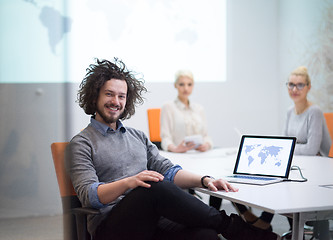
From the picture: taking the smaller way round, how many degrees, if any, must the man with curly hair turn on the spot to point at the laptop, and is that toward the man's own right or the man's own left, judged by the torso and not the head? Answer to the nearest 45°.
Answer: approximately 90° to the man's own left

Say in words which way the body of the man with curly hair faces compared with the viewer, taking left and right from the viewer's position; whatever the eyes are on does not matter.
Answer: facing the viewer and to the right of the viewer

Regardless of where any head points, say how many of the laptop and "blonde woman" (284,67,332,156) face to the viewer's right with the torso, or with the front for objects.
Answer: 0

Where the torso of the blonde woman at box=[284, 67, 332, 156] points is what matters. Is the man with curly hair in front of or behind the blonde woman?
in front

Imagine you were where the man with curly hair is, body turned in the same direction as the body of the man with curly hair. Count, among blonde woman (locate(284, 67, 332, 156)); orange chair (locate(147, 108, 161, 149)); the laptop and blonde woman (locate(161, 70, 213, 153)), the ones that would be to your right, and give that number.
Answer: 0

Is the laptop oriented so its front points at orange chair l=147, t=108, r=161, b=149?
no

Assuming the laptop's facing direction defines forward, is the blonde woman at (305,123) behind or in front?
behind

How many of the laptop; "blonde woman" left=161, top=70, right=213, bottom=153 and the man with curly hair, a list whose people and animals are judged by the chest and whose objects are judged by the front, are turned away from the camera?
0

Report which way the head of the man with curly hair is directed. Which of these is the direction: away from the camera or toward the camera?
toward the camera

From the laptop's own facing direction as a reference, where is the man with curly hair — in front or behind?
in front

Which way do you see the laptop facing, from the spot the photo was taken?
facing the viewer and to the left of the viewer

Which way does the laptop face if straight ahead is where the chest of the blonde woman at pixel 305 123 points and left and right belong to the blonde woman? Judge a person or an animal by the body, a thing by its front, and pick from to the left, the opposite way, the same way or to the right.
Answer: the same way

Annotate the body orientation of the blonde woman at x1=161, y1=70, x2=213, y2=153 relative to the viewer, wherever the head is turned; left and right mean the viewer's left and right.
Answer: facing the viewer

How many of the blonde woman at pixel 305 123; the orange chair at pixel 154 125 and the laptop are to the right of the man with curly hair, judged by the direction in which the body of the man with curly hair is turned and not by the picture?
0

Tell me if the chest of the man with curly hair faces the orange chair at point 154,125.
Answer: no

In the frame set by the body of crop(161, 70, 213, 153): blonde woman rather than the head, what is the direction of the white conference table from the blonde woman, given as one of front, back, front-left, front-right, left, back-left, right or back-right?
front

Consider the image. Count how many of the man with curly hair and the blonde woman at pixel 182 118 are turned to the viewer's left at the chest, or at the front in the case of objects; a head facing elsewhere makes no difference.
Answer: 0

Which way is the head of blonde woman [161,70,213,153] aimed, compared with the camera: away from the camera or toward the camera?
toward the camera
